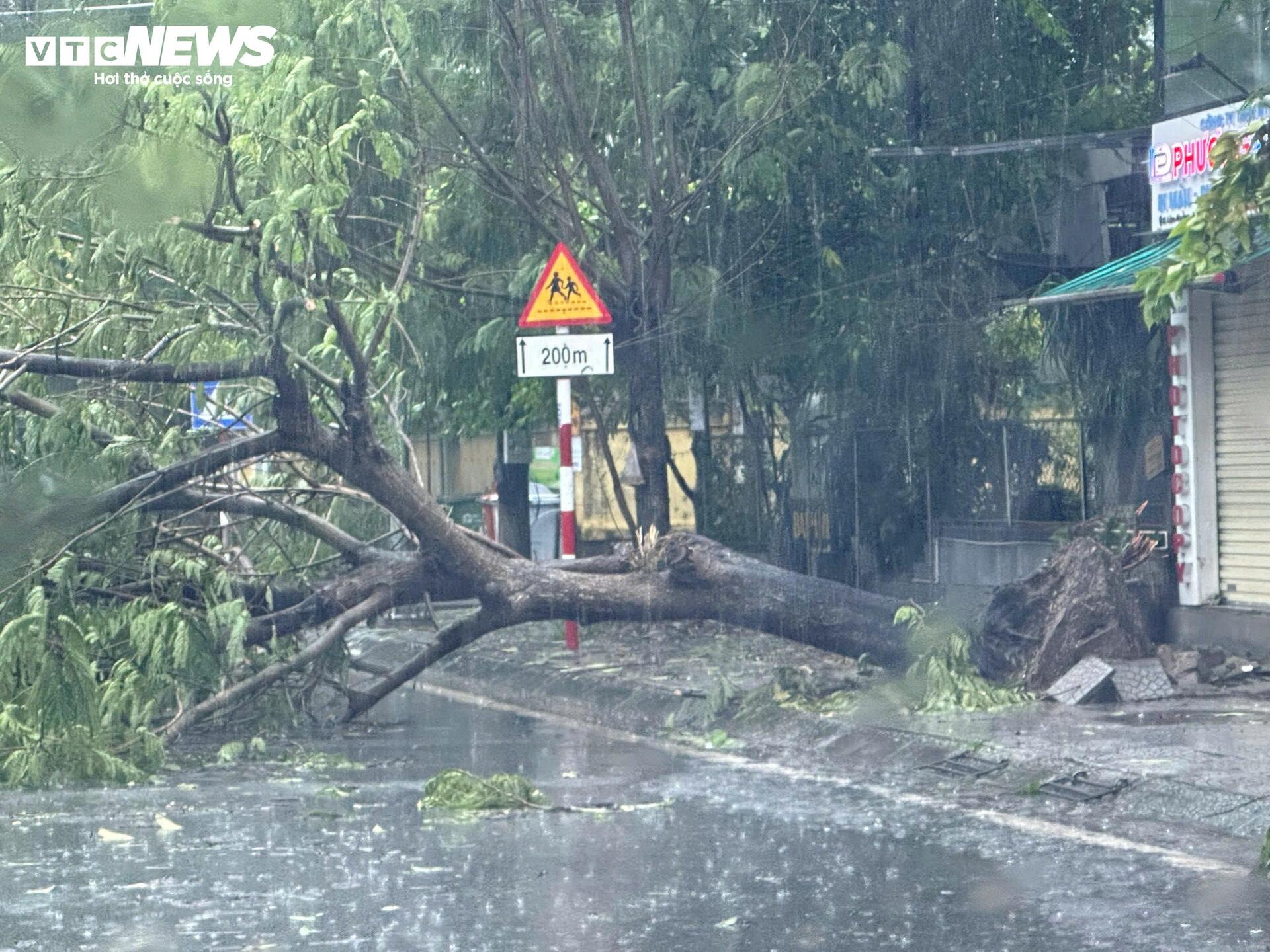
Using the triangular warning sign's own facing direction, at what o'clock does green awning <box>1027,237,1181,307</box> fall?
The green awning is roughly at 9 o'clock from the triangular warning sign.

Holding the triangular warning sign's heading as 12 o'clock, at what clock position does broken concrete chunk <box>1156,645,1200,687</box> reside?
The broken concrete chunk is roughly at 10 o'clock from the triangular warning sign.

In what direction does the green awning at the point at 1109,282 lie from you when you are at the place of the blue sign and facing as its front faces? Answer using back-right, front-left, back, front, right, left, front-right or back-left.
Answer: left

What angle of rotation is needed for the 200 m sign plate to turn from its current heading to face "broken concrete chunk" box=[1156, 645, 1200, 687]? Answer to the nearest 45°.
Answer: approximately 45° to its left

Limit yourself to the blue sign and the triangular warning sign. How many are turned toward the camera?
2

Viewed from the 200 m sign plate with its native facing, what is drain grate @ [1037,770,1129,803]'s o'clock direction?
The drain grate is roughly at 11 o'clock from the 200 m sign plate.

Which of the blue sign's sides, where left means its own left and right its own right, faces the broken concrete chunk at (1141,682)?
left

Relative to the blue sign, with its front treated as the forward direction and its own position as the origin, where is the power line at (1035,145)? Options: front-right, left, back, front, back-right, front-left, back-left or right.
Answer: left

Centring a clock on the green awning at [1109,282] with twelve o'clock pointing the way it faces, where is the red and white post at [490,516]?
The red and white post is roughly at 3 o'clock from the green awning.

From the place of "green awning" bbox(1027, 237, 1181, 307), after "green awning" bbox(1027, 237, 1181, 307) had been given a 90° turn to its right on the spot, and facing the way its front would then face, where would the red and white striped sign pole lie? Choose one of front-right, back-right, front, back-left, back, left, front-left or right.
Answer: front-left

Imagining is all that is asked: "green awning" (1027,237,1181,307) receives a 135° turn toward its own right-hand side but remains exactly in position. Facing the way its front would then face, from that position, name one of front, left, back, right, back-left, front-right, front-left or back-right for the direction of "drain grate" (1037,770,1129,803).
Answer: back

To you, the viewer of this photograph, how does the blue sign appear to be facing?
facing the viewer

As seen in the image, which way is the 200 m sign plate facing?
toward the camera
